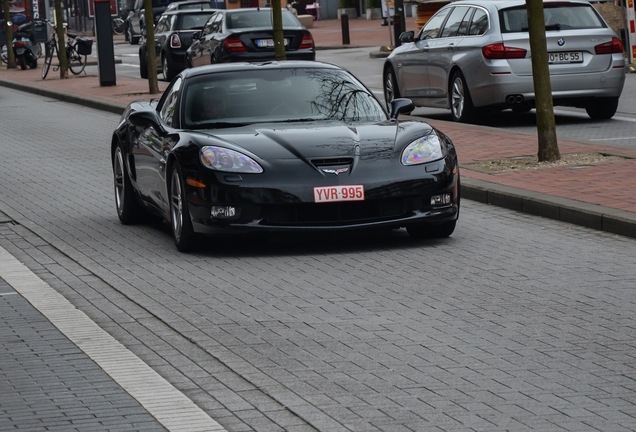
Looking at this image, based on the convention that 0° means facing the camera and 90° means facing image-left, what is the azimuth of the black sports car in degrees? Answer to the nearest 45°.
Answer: approximately 315°

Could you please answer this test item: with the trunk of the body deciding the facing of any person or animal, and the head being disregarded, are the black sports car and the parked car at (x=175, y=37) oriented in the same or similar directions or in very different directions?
very different directions

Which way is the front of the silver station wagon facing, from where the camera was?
facing away from the viewer and to the left of the viewer

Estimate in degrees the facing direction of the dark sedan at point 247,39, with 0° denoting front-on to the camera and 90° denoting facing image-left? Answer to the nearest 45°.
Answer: approximately 135°

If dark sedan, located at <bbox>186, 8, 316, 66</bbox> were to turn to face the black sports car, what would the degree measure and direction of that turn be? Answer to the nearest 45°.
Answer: approximately 135° to its left

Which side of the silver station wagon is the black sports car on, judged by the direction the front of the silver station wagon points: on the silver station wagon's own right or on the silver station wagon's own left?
on the silver station wagon's own left

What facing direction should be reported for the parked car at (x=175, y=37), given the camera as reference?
facing away from the viewer and to the left of the viewer

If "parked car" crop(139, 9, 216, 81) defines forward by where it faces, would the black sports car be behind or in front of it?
behind
